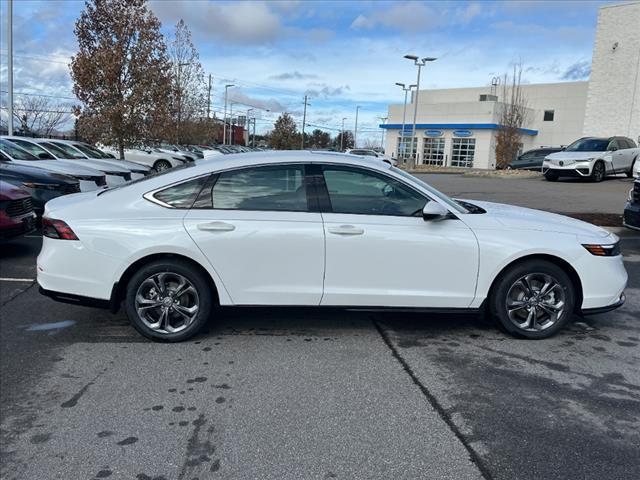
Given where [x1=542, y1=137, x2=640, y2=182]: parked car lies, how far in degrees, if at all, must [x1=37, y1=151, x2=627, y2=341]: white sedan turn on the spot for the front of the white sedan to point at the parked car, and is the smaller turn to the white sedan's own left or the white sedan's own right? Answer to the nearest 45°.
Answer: approximately 45° to the white sedan's own left

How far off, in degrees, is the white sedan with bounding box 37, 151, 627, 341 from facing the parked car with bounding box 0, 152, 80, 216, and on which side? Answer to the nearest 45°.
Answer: approximately 135° to its left

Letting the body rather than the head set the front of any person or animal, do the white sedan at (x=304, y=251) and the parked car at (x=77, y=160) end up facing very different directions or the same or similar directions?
same or similar directions

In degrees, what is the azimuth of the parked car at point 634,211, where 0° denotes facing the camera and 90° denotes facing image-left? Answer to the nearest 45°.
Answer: approximately 45°

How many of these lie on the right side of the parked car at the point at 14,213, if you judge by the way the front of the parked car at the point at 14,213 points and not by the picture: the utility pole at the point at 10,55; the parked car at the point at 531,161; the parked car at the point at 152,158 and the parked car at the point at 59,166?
0

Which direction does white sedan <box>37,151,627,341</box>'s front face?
to the viewer's right

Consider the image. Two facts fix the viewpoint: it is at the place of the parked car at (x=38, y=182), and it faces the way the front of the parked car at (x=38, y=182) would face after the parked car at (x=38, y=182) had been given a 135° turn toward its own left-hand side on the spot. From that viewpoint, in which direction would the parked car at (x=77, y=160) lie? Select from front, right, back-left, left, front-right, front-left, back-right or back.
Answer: front

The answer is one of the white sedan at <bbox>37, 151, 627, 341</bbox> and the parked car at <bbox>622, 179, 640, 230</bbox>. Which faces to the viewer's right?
the white sedan

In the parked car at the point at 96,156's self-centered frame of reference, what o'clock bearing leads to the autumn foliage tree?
The autumn foliage tree is roughly at 8 o'clock from the parked car.

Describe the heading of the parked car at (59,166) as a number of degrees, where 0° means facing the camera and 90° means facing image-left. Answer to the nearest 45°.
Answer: approximately 315°

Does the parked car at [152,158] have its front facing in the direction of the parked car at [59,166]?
no

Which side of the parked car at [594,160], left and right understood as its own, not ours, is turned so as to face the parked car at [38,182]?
front

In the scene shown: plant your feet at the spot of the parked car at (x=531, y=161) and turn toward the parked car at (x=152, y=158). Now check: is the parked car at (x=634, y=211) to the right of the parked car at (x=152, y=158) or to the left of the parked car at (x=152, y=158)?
left

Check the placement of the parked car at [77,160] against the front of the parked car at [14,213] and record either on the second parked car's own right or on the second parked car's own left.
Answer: on the second parked car's own left

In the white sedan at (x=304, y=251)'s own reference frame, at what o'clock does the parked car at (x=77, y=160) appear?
The parked car is roughly at 8 o'clock from the white sedan.

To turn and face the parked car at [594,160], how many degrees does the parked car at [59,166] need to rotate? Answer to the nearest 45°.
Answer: approximately 45° to its left

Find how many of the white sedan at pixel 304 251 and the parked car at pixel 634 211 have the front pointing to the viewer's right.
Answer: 1

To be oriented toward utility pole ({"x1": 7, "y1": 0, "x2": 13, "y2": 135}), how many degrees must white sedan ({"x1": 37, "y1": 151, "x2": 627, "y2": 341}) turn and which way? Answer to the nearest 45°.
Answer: approximately 135° to its left
